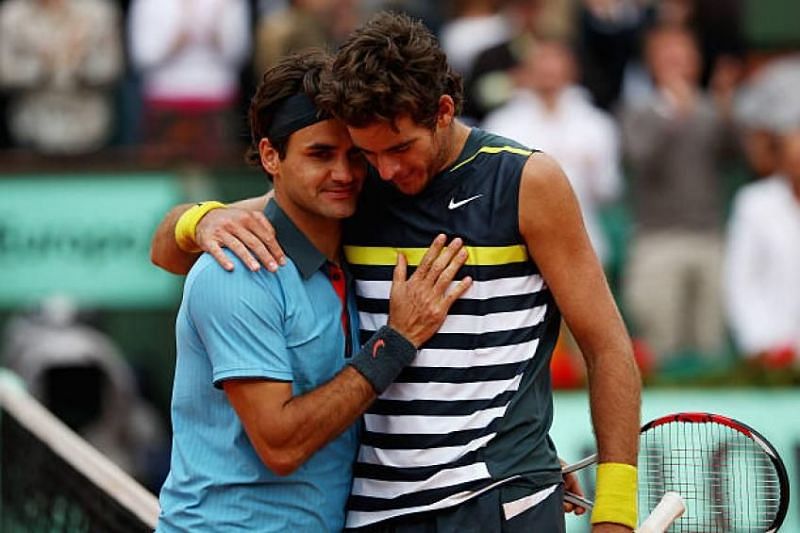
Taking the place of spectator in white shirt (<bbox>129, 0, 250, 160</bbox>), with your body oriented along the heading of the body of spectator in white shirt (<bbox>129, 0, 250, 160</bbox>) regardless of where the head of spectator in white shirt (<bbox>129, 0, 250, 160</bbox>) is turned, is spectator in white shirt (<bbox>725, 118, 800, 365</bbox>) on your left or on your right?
on your left

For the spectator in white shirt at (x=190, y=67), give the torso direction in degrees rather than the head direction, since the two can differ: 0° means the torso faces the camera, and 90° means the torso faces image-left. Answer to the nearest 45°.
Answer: approximately 0°

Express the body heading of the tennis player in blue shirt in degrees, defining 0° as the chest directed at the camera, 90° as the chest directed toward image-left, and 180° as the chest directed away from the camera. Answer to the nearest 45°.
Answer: approximately 315°

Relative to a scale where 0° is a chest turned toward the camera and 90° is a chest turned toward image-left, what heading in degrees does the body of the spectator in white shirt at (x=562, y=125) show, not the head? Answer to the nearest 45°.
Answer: approximately 0°

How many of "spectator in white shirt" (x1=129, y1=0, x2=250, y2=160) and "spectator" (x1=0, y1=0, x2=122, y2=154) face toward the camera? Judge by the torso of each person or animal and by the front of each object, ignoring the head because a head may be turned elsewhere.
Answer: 2

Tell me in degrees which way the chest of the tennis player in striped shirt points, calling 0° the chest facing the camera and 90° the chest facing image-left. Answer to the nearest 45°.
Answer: approximately 45°

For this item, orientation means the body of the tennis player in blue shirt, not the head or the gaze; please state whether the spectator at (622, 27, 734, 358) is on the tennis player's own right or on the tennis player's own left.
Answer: on the tennis player's own left

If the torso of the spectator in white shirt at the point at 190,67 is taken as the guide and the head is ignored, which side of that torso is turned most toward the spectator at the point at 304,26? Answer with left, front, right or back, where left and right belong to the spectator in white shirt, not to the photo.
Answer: left

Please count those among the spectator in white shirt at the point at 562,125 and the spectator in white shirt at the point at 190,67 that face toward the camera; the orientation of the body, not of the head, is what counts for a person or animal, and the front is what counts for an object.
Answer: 2

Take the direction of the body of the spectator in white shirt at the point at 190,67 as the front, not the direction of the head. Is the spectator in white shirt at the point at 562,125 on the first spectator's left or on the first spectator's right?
on the first spectator's left

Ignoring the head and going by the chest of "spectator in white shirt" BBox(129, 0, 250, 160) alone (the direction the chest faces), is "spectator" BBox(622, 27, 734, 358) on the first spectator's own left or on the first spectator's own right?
on the first spectator's own left

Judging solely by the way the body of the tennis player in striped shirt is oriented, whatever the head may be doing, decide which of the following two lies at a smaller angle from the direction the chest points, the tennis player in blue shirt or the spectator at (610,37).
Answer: the tennis player in blue shirt
